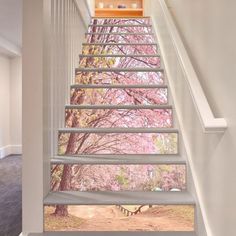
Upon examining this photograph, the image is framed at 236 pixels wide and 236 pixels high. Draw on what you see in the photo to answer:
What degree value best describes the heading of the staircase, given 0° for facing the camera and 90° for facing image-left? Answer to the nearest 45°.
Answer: approximately 0°
